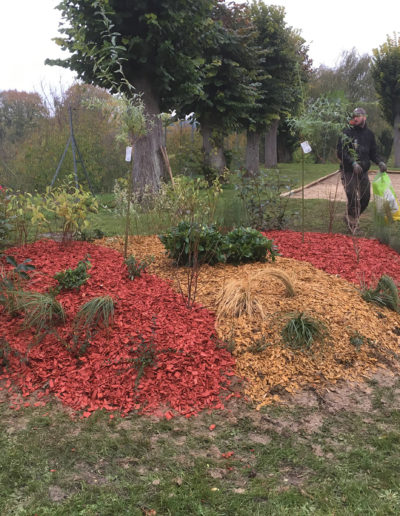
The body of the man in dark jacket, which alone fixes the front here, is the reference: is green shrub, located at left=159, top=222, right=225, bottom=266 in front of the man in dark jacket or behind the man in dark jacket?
in front

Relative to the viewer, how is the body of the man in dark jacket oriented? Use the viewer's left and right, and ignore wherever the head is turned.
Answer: facing the viewer and to the left of the viewer

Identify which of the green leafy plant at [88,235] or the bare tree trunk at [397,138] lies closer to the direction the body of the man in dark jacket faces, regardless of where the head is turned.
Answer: the green leafy plant

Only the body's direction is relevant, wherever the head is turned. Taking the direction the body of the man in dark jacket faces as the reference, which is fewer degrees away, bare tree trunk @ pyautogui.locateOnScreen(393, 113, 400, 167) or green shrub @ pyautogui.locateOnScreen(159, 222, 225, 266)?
the green shrub

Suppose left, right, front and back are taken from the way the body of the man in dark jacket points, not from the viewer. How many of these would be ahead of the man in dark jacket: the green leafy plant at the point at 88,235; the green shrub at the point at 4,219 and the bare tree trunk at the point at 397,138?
2

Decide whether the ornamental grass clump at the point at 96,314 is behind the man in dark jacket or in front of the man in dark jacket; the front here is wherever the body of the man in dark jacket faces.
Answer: in front

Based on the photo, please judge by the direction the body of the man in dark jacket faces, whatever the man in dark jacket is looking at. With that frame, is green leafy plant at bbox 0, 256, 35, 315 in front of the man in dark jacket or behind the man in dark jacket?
in front

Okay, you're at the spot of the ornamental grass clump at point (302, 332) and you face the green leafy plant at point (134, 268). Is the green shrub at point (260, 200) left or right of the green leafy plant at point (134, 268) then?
right

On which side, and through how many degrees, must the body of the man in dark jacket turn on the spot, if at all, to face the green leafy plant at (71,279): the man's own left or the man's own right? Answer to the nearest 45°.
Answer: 0° — they already face it

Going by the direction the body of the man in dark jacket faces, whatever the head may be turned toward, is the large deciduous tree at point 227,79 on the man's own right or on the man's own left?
on the man's own right
